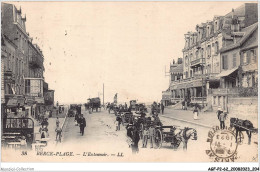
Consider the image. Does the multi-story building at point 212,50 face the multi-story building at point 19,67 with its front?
yes

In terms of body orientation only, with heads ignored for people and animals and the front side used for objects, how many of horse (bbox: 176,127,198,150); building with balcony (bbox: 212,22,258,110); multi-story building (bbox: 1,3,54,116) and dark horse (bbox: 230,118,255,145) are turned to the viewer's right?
2

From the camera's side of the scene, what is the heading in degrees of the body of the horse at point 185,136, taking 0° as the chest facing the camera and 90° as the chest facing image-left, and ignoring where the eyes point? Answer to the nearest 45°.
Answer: approximately 270°

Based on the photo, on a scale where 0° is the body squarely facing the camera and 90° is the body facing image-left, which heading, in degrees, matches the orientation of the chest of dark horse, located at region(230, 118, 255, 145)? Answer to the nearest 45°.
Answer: approximately 90°

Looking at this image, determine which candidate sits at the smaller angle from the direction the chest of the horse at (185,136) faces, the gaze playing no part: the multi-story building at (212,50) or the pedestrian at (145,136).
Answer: the multi-story building

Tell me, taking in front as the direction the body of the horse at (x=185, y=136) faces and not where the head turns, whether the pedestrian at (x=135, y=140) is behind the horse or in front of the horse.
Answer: behind

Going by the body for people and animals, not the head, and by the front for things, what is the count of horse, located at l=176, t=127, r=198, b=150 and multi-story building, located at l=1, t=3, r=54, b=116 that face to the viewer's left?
0

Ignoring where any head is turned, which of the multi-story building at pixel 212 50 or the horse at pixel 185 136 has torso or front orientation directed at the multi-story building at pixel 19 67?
the multi-story building at pixel 212 50

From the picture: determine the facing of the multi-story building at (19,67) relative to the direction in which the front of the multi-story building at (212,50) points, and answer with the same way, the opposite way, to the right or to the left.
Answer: the opposite way

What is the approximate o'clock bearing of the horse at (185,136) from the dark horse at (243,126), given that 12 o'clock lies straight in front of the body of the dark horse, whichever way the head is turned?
The horse is roughly at 11 o'clock from the dark horse.

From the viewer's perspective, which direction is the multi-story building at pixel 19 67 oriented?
to the viewer's right

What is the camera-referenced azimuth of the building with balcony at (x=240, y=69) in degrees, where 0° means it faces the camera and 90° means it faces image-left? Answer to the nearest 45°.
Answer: approximately 45°

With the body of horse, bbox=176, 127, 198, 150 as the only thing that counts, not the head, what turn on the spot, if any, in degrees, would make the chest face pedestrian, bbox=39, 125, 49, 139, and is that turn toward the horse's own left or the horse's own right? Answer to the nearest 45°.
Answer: approximately 180°
